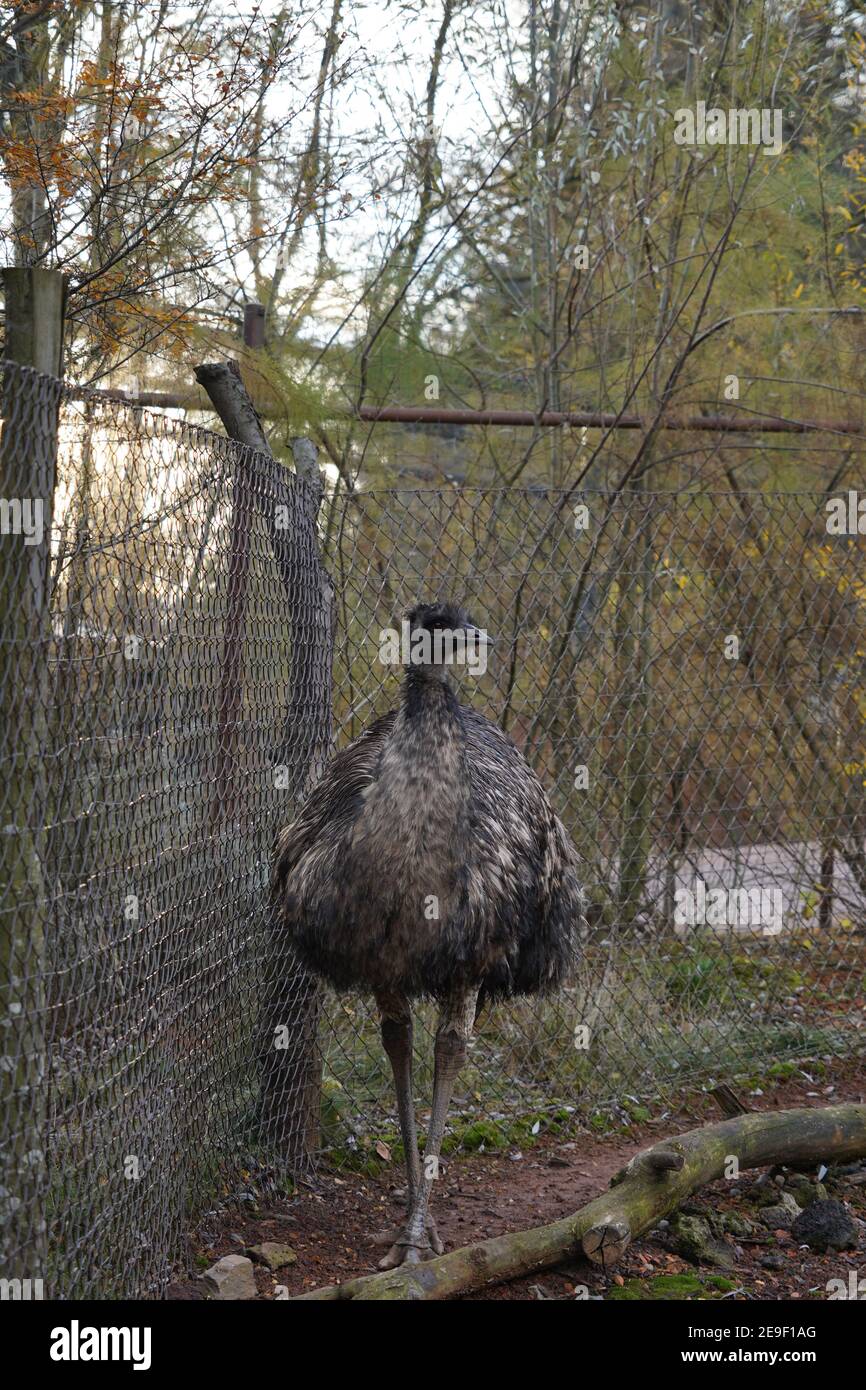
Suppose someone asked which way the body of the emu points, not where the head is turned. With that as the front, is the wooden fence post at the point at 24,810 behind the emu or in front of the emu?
in front

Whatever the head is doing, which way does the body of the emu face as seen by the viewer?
toward the camera
